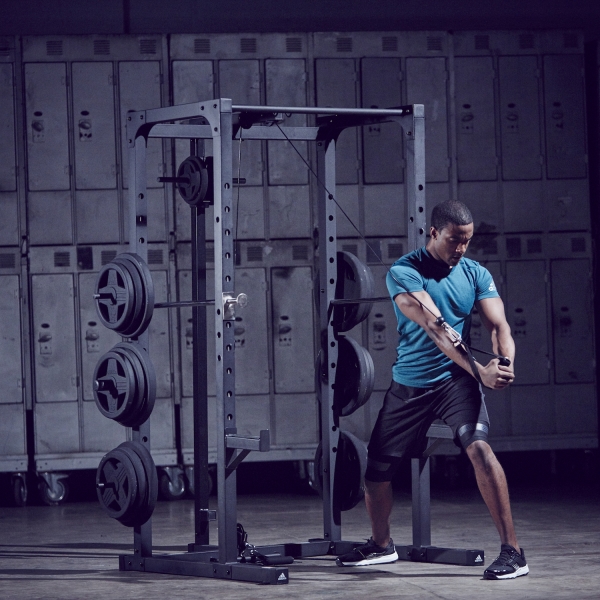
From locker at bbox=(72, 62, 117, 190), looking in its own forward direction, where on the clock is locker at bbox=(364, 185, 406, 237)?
locker at bbox=(364, 185, 406, 237) is roughly at 9 o'clock from locker at bbox=(72, 62, 117, 190).

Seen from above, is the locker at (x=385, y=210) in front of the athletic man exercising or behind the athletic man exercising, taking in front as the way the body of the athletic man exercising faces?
behind

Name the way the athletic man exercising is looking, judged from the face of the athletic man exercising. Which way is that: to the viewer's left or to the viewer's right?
to the viewer's right

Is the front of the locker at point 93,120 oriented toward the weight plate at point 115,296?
yes

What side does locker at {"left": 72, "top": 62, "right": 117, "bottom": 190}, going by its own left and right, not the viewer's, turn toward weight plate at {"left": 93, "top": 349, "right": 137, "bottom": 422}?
front

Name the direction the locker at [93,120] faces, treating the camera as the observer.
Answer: facing the viewer

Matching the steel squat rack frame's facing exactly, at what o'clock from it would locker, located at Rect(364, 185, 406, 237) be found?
The locker is roughly at 8 o'clock from the steel squat rack frame.

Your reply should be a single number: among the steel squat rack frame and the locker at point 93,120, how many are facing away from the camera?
0

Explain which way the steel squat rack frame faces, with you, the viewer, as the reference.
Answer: facing the viewer and to the right of the viewer

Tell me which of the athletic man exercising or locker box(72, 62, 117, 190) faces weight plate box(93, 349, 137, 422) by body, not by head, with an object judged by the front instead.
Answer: the locker

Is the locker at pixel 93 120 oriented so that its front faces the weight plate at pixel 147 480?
yes

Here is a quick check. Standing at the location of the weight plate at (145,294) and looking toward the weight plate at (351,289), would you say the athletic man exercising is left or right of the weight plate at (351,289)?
right

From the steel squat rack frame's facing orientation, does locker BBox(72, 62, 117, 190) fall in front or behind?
behind

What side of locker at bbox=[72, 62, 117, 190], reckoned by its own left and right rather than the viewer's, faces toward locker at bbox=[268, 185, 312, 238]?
left

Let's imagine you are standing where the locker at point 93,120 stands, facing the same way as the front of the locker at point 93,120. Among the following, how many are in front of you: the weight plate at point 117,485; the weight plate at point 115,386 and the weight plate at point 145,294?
3
